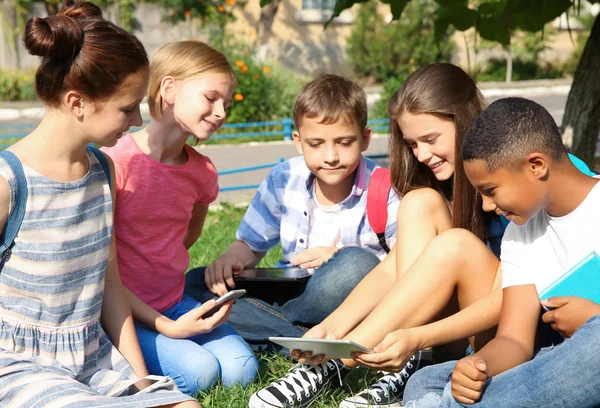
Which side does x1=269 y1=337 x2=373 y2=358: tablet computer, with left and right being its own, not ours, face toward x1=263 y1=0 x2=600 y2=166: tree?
front

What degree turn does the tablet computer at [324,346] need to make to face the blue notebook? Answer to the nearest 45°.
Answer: approximately 45° to its right

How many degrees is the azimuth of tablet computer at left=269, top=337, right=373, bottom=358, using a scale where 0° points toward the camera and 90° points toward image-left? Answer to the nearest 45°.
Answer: approximately 225°

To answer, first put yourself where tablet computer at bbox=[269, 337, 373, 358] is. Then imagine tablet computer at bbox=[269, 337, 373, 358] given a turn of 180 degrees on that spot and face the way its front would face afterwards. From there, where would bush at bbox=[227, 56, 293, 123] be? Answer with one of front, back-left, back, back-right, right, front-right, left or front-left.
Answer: back-right

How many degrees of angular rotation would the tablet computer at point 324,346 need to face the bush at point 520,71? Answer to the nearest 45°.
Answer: approximately 45° to its left
